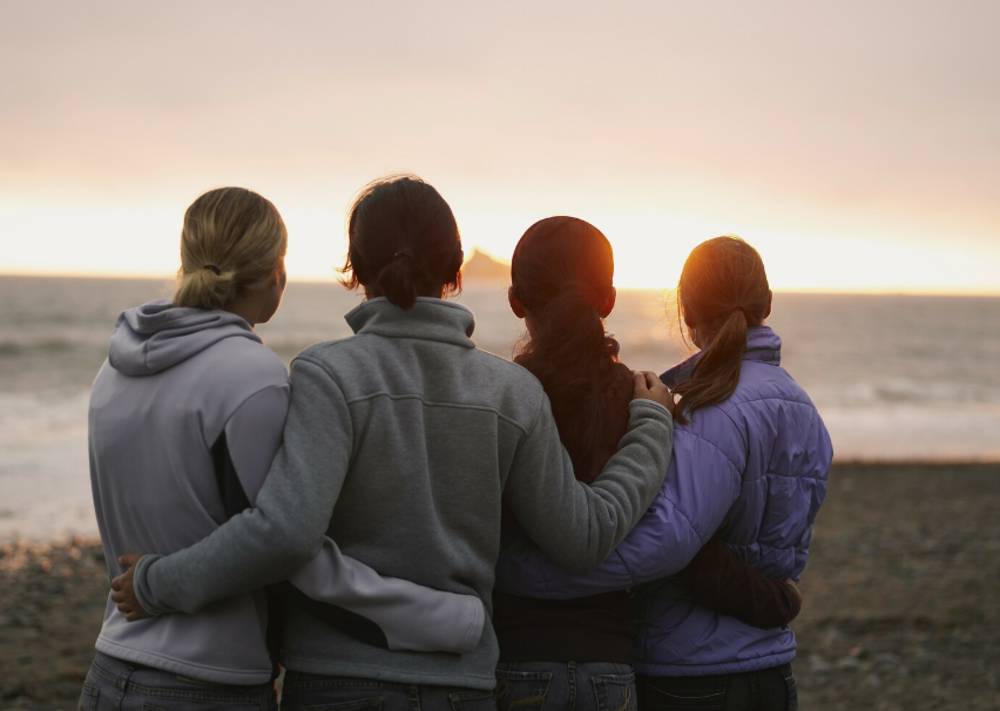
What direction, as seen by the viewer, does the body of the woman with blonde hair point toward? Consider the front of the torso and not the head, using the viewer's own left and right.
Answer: facing away from the viewer and to the right of the viewer

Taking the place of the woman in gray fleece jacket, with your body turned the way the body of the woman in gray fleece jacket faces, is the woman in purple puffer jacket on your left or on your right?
on your right

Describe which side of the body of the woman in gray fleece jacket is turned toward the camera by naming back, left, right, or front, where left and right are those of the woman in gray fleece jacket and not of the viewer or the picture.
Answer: back

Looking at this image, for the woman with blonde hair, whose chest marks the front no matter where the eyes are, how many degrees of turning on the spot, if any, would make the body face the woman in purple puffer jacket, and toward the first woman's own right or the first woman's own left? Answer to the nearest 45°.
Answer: approximately 45° to the first woman's own right

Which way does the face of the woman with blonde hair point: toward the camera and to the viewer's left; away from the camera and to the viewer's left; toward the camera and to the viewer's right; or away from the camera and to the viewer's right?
away from the camera and to the viewer's right

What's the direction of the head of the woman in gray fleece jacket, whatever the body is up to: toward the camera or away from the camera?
away from the camera
